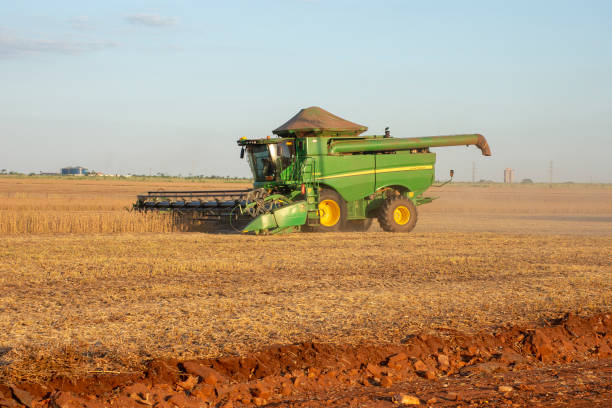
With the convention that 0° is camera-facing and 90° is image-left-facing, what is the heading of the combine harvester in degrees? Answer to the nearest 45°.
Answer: approximately 45°
